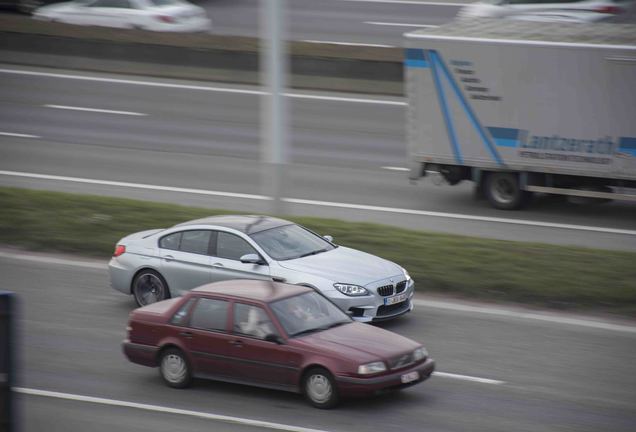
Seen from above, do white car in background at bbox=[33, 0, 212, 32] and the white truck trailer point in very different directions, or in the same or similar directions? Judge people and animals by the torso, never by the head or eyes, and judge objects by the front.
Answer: very different directions

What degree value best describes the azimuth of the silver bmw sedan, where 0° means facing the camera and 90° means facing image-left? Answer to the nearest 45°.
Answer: approximately 315°

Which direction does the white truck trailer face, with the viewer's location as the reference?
facing to the right of the viewer

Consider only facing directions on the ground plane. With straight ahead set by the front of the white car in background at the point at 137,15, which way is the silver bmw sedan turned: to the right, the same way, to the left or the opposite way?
the opposite way

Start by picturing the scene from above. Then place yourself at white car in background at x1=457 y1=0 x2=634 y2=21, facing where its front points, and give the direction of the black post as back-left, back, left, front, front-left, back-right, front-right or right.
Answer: left

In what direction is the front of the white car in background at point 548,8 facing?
to the viewer's left

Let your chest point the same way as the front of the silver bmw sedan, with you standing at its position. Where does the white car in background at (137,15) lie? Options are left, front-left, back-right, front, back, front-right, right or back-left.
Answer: back-left

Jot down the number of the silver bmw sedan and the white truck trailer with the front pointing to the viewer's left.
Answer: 0

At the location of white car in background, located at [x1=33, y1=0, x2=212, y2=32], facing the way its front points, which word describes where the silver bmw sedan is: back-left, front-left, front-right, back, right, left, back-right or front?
back-left

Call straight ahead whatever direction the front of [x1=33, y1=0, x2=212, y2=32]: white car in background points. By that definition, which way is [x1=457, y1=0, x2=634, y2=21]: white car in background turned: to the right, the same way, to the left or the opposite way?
the same way

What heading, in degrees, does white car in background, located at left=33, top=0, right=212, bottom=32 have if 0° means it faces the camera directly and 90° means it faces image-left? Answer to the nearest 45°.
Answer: approximately 135°
